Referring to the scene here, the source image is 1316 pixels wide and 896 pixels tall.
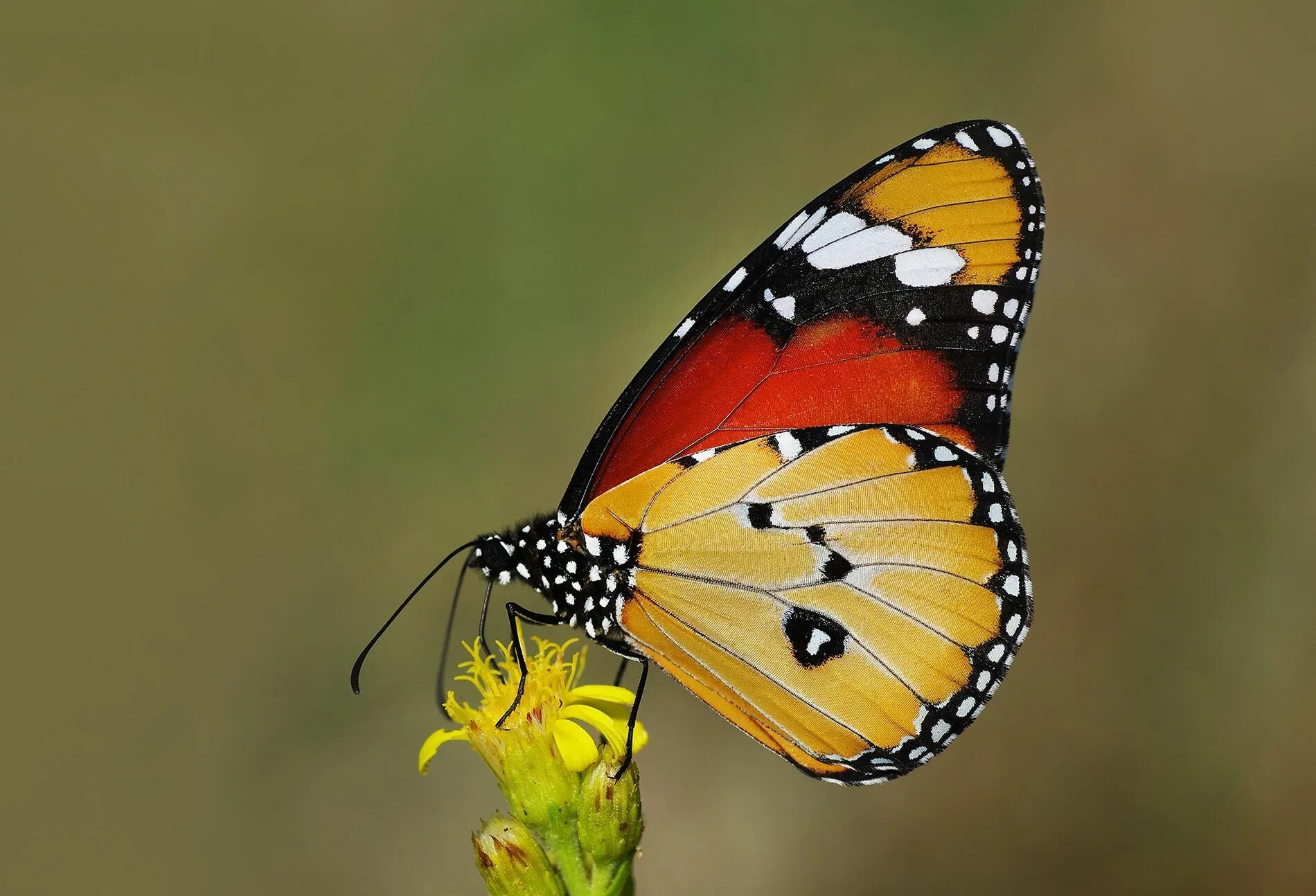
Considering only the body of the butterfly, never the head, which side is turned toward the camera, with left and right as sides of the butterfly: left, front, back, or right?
left
